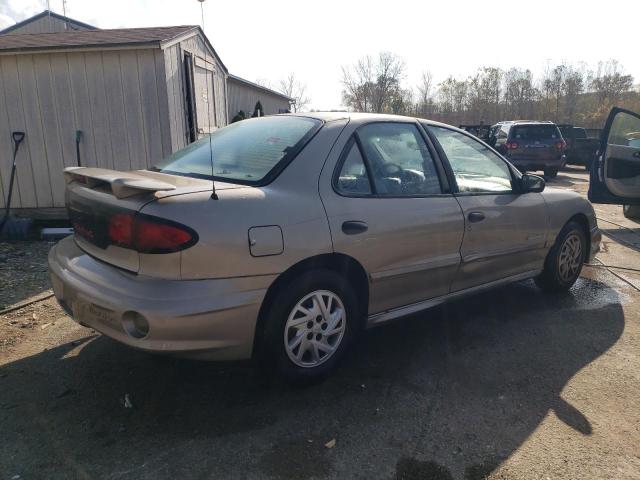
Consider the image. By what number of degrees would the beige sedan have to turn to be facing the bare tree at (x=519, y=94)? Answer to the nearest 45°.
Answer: approximately 45° to its left

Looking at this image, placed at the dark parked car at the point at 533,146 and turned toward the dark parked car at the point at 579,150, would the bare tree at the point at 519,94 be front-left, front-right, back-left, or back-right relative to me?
front-left

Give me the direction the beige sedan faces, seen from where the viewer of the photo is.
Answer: facing away from the viewer and to the right of the viewer

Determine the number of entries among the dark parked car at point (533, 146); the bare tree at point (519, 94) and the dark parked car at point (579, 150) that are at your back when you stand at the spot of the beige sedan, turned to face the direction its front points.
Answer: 0

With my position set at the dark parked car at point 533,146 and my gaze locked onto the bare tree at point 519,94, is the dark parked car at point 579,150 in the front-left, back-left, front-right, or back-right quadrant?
front-right

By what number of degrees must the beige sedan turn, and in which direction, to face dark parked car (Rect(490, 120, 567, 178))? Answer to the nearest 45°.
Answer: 0° — it already faces it

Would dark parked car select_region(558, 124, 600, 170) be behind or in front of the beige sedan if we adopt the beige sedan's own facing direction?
in front
